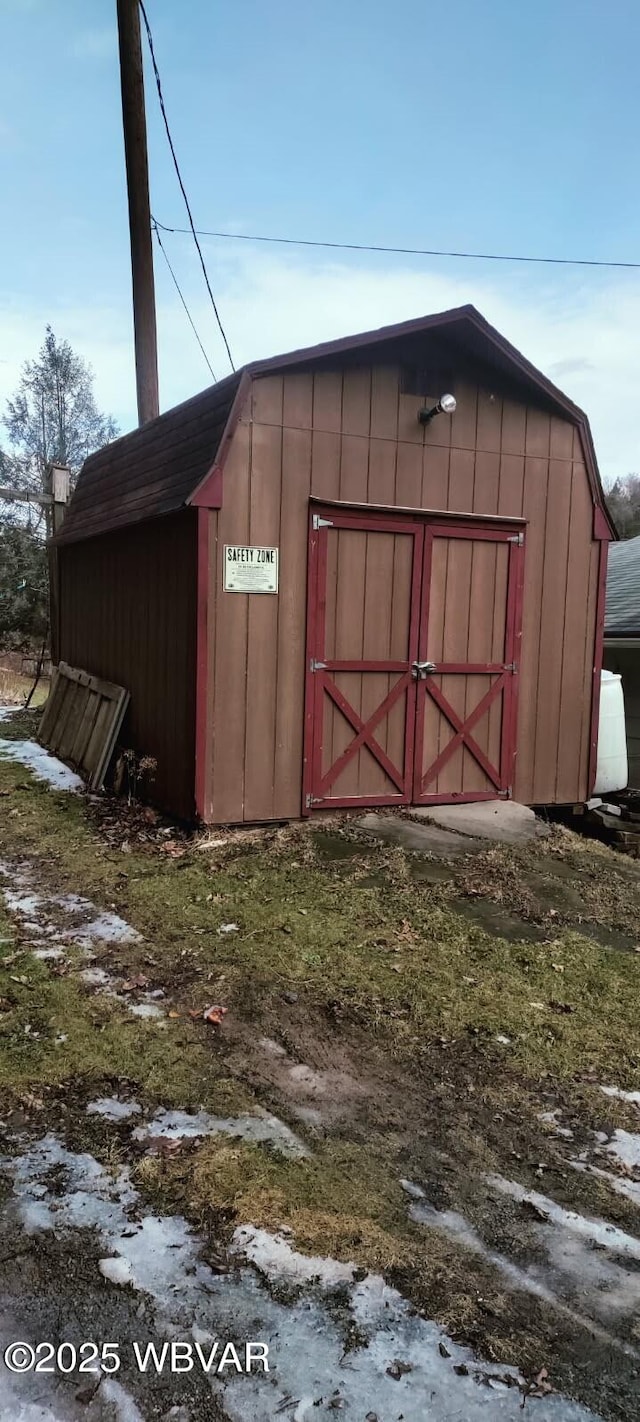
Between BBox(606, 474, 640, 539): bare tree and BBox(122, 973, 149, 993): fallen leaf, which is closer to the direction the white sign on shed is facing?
the fallen leaf

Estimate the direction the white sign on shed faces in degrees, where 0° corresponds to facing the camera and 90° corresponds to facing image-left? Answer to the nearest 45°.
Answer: approximately 0°

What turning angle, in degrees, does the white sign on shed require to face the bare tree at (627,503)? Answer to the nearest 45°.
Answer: approximately 135° to its left

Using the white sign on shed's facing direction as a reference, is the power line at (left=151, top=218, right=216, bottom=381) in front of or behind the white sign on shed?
behind

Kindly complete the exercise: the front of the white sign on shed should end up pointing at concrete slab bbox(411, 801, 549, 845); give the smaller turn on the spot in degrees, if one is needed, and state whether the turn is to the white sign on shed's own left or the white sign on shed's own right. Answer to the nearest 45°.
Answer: approximately 90° to the white sign on shed's own left

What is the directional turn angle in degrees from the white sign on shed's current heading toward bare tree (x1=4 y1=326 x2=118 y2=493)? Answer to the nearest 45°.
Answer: approximately 180°

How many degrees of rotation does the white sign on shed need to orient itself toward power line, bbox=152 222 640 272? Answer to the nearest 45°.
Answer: approximately 180°

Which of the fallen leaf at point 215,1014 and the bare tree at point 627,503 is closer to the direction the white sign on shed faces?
the fallen leaf

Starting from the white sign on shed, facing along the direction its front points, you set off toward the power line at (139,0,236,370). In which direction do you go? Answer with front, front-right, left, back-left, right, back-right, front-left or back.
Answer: back

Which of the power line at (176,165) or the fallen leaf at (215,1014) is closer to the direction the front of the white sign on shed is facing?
the fallen leaf
